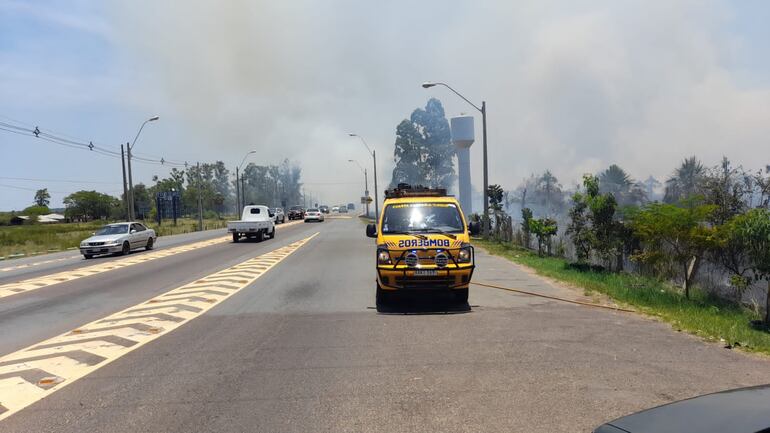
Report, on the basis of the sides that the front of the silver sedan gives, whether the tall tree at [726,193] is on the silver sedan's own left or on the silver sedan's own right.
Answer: on the silver sedan's own left

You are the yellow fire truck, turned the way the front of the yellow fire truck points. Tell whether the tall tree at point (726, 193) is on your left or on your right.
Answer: on your left

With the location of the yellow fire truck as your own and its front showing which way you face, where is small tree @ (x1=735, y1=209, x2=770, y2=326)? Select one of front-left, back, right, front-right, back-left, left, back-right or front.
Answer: left

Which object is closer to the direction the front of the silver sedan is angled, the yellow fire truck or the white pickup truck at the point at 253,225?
the yellow fire truck

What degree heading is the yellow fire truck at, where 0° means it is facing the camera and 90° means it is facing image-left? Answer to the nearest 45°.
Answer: approximately 0°

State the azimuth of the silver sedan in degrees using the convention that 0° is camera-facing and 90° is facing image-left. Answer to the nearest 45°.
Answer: approximately 45°

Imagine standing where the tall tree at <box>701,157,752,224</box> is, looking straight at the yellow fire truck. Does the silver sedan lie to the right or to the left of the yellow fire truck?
right
